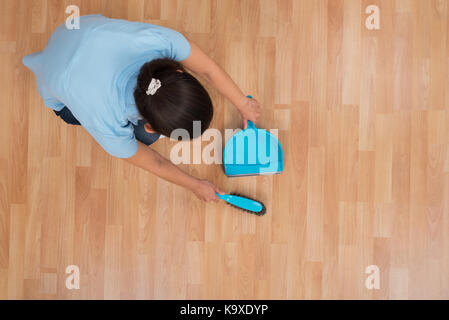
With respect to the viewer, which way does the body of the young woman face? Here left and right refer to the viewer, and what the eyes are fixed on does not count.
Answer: facing the viewer and to the right of the viewer

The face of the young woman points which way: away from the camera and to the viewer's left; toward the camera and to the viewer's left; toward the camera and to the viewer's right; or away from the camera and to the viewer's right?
toward the camera and to the viewer's right
